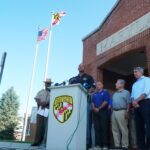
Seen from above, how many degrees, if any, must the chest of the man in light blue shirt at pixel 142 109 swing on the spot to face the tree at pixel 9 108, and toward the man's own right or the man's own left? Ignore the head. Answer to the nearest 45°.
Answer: approximately 90° to the man's own right

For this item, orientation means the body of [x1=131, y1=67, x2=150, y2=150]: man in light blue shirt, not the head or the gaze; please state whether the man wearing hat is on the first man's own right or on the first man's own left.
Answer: on the first man's own right

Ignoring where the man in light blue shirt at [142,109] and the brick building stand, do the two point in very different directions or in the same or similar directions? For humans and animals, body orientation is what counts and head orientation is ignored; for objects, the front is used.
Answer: same or similar directions

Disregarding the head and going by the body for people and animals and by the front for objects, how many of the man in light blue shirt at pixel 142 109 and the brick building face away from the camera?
0

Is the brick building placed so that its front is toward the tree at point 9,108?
no

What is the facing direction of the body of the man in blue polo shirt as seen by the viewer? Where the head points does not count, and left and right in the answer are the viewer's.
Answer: facing the viewer and to the left of the viewer

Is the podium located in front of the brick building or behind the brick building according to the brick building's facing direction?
in front

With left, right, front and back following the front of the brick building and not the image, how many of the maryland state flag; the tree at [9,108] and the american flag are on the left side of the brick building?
0

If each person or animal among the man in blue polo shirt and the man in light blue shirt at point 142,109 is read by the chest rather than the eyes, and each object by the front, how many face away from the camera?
0

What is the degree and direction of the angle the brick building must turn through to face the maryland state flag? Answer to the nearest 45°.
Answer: approximately 90° to its right

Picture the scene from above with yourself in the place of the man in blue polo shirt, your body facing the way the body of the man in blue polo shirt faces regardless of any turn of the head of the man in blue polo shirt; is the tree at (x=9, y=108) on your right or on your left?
on your right
